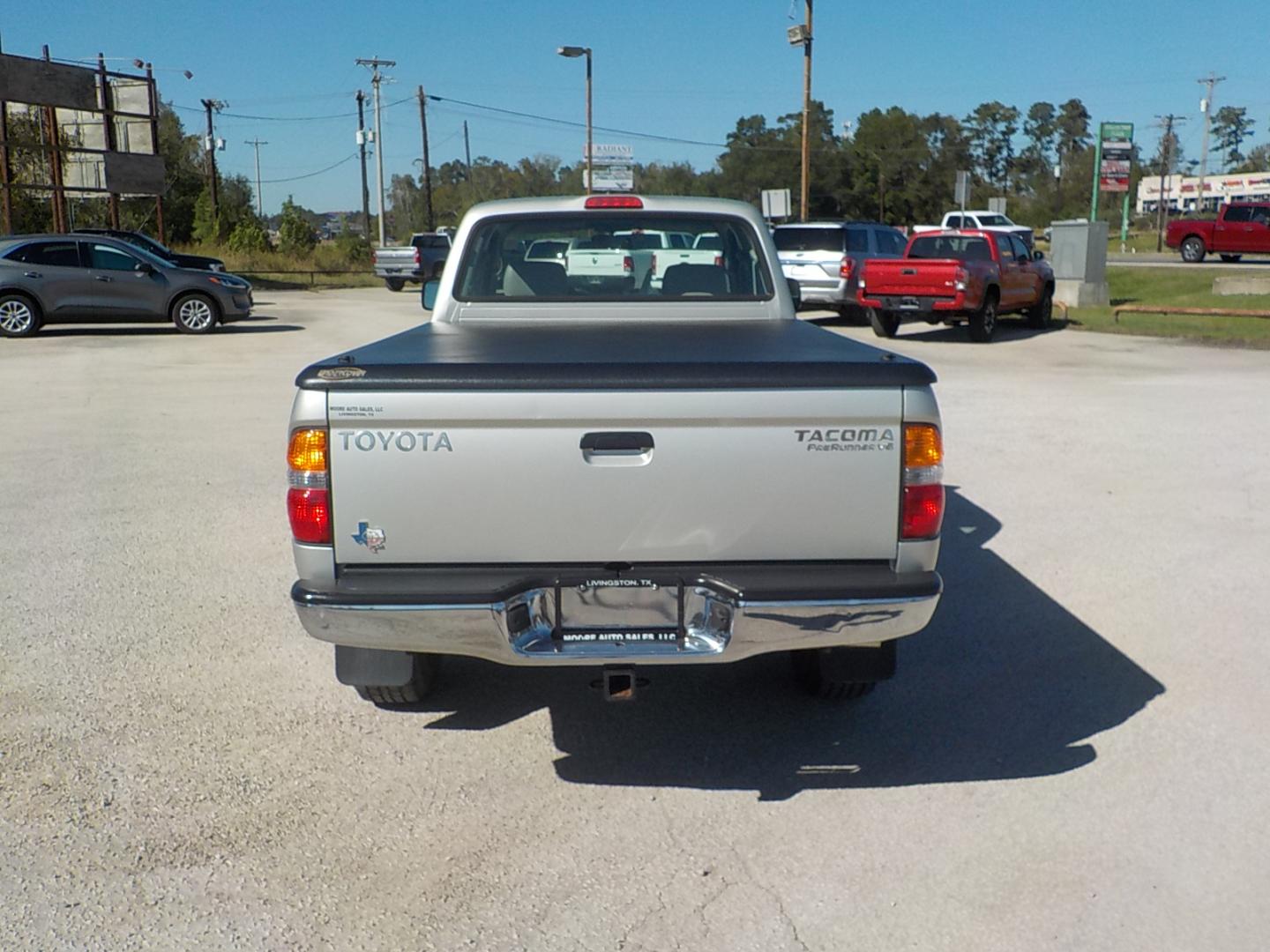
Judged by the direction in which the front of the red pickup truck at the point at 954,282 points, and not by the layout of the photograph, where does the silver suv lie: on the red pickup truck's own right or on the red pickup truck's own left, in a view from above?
on the red pickup truck's own left

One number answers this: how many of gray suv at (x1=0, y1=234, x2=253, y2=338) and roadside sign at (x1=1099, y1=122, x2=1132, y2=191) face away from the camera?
0

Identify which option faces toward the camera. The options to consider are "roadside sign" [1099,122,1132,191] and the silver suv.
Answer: the roadside sign

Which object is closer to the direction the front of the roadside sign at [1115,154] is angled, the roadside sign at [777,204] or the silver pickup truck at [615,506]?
the silver pickup truck

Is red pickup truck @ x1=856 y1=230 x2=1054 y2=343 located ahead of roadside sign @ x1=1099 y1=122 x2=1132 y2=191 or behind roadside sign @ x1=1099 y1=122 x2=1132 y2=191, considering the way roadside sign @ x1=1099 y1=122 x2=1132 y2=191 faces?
ahead

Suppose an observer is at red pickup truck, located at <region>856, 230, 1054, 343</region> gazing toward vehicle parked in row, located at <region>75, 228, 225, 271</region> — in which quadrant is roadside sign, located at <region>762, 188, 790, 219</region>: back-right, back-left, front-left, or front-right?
front-right

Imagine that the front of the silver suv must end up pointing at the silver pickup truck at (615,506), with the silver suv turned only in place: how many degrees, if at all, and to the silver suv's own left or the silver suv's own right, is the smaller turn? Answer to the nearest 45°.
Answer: approximately 135° to the silver suv's own right

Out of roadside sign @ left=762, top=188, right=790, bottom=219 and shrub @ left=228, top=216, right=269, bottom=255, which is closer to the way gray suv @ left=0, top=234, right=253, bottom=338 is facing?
the roadside sign

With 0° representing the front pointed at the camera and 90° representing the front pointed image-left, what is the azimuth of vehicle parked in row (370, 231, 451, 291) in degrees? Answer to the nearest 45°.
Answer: approximately 225°

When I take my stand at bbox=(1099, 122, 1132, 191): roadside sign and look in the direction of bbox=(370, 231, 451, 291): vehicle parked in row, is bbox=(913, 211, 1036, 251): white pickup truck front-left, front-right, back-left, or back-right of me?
front-left

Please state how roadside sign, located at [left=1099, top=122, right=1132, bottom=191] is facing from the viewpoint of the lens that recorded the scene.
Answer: facing the viewer

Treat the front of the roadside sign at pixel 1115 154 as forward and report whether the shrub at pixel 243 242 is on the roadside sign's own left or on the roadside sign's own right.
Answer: on the roadside sign's own right

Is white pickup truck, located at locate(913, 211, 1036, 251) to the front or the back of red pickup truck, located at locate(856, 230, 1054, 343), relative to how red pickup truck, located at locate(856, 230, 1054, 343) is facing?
to the front

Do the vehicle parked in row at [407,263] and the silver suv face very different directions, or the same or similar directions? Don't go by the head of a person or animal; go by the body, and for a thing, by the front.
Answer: same or similar directions

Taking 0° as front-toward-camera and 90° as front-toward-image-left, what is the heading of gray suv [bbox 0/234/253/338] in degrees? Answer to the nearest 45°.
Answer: approximately 270°

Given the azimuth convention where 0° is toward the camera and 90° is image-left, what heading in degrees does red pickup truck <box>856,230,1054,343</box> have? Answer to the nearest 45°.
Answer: approximately 225°

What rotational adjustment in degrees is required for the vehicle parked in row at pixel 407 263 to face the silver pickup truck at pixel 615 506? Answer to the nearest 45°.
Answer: approximately 135° to its right
